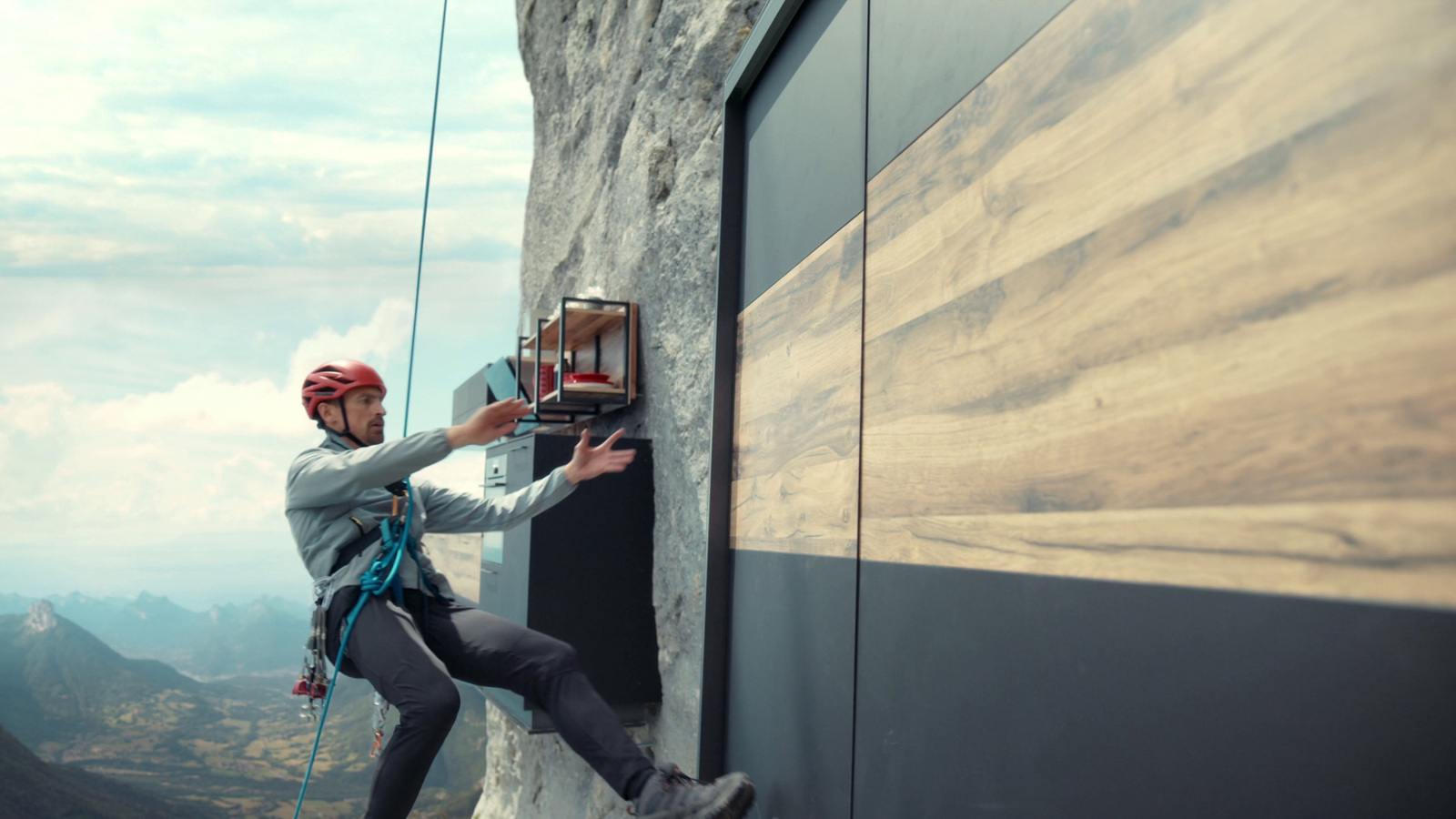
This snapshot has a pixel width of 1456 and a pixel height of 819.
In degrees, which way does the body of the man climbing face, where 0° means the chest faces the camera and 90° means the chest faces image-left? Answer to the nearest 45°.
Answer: approximately 270°

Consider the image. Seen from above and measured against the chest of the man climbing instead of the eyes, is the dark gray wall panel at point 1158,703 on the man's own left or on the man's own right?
on the man's own right

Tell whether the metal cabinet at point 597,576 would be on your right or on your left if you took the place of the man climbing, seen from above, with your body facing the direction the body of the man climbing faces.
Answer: on your left

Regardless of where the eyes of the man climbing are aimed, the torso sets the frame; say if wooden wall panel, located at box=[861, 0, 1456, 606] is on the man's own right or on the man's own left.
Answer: on the man's own right
